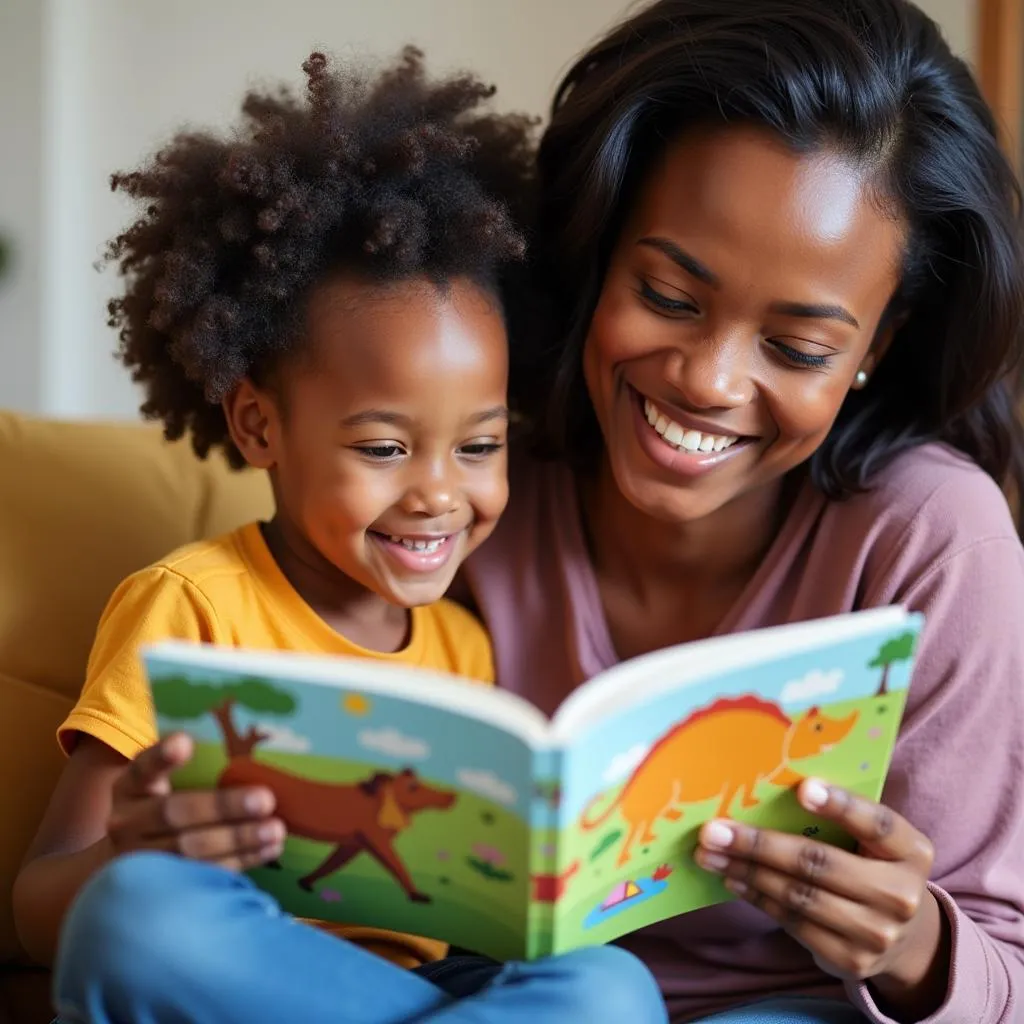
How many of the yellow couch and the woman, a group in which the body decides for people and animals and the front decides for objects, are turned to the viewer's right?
0

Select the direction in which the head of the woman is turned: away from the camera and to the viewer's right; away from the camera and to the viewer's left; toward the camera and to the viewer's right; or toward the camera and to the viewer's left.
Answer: toward the camera and to the viewer's left

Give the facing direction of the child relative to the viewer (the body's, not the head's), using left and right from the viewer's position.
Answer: facing the viewer and to the right of the viewer

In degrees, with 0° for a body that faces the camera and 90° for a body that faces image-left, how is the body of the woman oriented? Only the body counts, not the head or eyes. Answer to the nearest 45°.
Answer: approximately 45°
